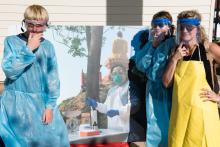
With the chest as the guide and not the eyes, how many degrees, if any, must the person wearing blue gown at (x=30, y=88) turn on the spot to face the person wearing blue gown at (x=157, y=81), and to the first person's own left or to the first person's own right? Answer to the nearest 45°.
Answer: approximately 90° to the first person's own left

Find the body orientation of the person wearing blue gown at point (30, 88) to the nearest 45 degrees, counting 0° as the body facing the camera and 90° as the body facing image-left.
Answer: approximately 0°

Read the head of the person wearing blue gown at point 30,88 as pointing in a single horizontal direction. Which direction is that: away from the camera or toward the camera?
toward the camera
